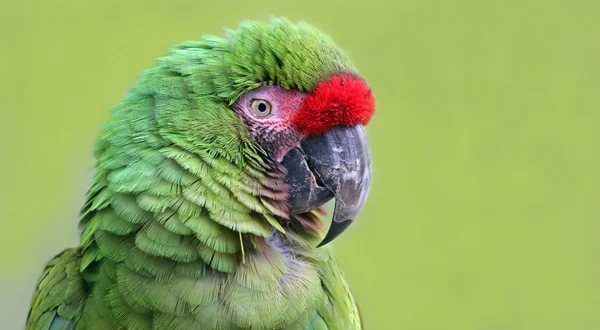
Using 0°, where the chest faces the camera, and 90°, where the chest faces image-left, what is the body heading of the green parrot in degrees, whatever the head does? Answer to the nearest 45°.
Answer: approximately 315°
